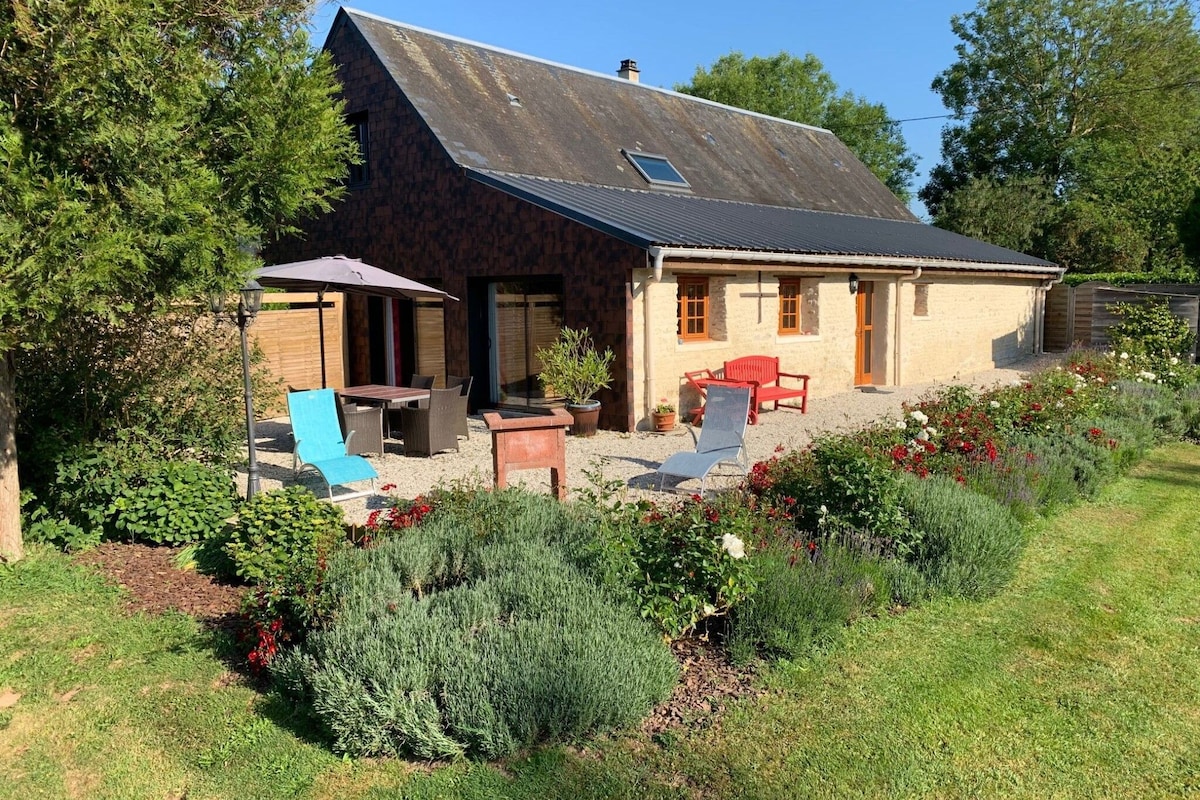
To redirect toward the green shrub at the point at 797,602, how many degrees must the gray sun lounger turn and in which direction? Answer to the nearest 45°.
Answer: approximately 45° to its left

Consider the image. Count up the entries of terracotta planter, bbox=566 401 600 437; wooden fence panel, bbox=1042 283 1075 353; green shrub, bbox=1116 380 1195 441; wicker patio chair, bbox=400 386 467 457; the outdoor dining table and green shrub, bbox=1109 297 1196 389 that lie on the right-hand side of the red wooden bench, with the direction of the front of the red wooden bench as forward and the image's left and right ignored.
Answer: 3

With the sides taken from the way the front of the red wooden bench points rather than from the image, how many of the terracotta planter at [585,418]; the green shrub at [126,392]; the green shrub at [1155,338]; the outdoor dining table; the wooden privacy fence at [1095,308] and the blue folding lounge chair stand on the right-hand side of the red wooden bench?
4

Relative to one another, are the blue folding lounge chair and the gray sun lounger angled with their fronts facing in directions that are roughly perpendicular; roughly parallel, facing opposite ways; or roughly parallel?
roughly perpendicular

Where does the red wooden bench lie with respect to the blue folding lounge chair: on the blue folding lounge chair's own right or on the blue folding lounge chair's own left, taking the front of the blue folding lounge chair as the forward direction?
on the blue folding lounge chair's own left

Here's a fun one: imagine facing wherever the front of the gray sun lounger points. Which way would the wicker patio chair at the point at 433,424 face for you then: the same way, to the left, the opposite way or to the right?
to the right

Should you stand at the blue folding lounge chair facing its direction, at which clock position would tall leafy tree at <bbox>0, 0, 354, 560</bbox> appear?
The tall leafy tree is roughly at 2 o'clock from the blue folding lounge chair.

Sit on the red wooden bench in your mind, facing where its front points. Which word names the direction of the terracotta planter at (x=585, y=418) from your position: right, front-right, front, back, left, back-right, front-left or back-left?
right

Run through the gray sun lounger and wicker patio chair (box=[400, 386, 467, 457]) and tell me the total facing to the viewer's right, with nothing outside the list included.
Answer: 0

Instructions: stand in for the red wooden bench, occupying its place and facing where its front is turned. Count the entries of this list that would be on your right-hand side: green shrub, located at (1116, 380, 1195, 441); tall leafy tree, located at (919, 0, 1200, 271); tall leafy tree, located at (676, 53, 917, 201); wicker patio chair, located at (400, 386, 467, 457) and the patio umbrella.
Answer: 2

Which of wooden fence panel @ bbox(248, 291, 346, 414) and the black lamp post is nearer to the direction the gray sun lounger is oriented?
the black lamp post

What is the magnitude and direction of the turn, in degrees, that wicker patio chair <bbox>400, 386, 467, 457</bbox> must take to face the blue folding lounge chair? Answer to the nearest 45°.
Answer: approximately 90° to its left

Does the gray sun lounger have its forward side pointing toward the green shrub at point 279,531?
yes

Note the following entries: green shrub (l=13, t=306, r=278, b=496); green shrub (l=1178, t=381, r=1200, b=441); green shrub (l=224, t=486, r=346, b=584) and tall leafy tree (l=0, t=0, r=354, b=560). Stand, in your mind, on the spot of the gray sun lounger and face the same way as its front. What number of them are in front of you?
3

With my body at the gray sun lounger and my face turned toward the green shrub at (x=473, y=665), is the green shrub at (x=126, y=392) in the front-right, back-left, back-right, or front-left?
front-right

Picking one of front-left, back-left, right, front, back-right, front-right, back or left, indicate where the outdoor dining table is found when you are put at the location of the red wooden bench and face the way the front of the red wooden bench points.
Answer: right

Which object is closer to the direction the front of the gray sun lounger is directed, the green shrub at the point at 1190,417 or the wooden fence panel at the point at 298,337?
the wooden fence panel

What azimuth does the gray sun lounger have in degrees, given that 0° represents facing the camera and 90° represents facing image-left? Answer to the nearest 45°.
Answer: approximately 45°

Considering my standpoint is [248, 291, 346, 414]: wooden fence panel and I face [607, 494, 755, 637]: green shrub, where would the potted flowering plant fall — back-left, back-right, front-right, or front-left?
front-left

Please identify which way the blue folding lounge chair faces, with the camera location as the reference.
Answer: facing the viewer and to the right of the viewer

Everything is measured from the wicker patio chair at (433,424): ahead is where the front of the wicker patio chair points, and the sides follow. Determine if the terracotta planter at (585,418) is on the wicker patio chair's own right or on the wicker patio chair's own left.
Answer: on the wicker patio chair's own right
